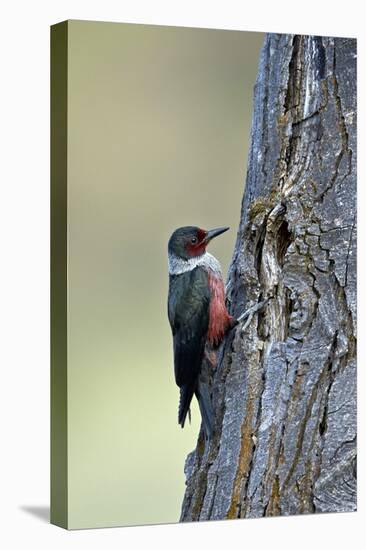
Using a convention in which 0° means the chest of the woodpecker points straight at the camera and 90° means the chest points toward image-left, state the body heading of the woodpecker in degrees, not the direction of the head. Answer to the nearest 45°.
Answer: approximately 270°
